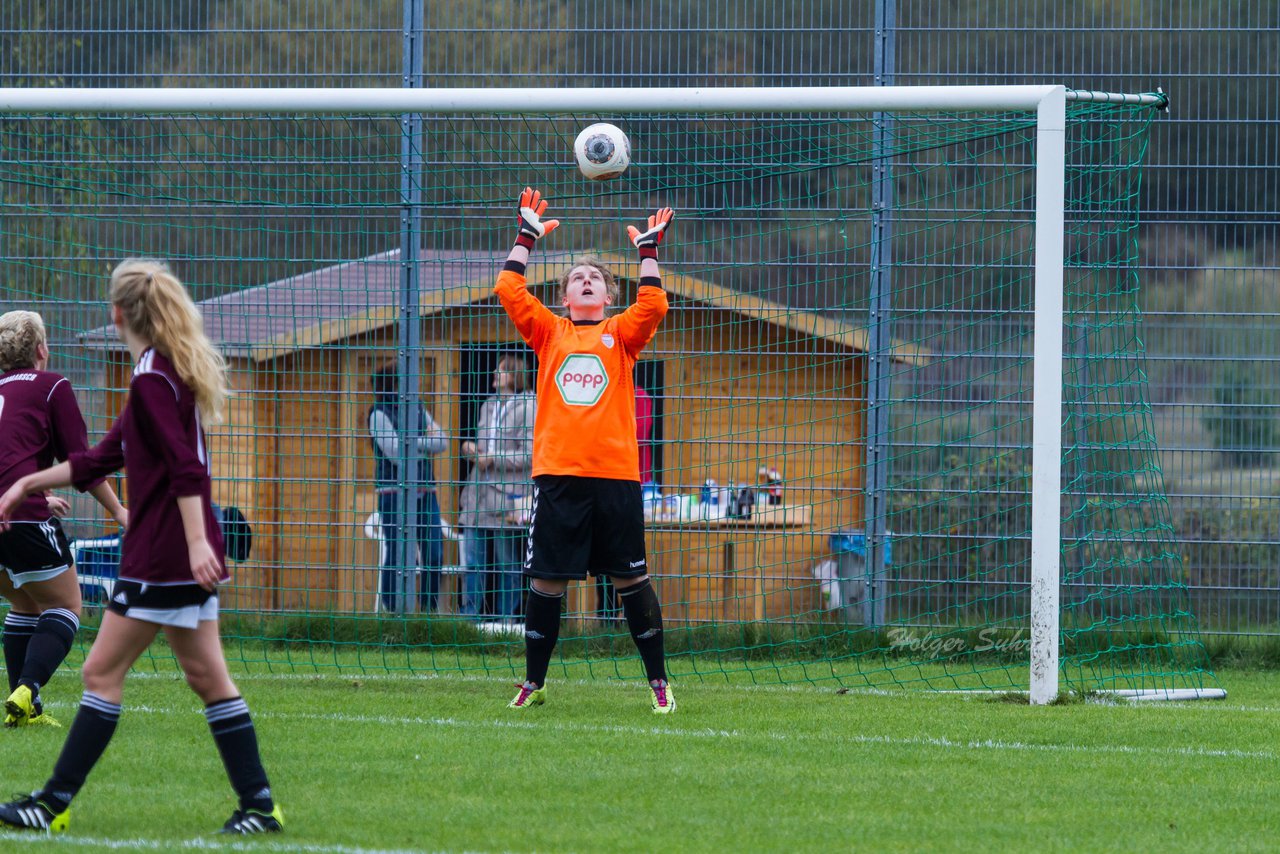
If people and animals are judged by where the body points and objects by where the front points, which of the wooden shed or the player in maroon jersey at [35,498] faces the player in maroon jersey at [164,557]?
the wooden shed

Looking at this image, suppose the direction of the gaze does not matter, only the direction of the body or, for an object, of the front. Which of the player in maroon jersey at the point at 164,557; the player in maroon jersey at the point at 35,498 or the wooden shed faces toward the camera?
the wooden shed

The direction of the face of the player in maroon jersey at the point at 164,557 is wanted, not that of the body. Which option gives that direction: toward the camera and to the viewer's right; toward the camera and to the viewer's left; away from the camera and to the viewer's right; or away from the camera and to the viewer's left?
away from the camera and to the viewer's left

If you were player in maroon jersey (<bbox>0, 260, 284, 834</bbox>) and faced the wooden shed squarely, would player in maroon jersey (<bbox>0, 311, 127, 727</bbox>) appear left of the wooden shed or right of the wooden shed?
left

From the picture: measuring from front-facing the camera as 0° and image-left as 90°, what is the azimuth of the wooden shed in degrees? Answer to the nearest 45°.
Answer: approximately 0°

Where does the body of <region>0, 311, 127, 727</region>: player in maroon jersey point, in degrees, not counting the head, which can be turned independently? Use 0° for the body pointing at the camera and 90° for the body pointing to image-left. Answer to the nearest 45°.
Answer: approximately 225°

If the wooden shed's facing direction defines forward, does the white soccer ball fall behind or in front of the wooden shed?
in front

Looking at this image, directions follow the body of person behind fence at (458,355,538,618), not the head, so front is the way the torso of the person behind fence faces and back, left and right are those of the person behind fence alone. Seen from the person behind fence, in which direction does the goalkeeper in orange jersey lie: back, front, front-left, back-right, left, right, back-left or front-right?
front-left

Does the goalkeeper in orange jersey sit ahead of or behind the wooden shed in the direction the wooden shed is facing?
ahead
